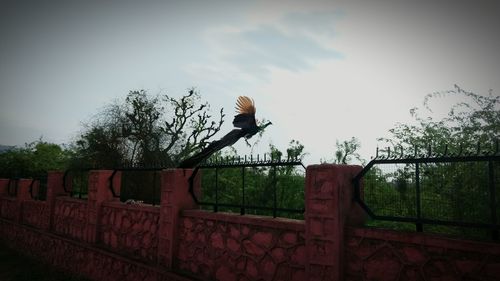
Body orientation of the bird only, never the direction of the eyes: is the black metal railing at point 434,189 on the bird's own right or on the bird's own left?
on the bird's own right

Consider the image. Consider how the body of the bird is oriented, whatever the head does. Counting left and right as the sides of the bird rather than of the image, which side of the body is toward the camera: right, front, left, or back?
right

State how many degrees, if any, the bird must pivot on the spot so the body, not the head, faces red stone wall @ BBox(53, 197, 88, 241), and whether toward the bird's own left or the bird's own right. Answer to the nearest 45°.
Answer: approximately 180°

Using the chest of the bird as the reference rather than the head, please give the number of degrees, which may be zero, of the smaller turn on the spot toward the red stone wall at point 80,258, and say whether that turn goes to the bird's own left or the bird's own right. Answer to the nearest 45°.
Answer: approximately 180°

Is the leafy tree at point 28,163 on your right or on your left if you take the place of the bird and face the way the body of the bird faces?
on your left

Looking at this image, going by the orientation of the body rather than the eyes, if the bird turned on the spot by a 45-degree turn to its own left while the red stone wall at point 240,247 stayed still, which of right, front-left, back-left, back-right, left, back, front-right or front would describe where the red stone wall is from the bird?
back-right

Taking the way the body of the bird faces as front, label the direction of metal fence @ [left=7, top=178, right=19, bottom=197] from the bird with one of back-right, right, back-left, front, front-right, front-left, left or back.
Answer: back-left

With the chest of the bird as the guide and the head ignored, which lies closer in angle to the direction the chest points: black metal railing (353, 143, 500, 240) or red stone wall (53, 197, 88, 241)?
the black metal railing

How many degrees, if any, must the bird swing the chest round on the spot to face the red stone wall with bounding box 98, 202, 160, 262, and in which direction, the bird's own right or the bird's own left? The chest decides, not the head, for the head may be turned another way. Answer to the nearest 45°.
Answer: approximately 135° to the bird's own right
